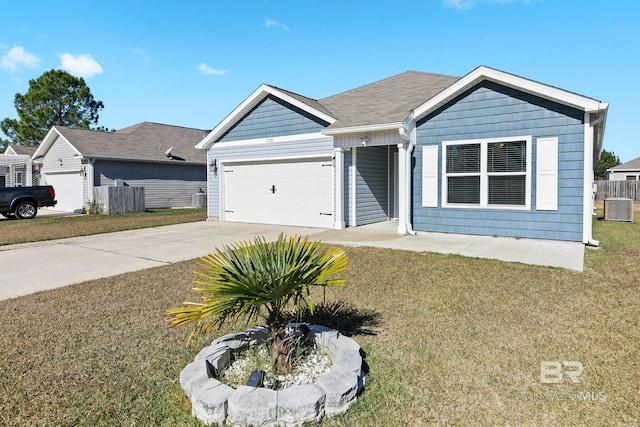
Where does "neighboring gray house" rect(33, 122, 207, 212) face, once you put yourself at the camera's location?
facing the viewer and to the left of the viewer

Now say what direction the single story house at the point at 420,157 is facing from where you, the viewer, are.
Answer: facing the viewer

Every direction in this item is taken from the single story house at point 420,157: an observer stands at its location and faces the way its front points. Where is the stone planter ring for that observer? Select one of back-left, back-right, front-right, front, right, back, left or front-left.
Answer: front

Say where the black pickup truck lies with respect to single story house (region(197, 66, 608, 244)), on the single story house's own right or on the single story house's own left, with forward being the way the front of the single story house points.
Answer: on the single story house's own right

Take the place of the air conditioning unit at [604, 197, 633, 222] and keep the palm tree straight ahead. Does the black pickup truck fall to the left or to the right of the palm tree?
right

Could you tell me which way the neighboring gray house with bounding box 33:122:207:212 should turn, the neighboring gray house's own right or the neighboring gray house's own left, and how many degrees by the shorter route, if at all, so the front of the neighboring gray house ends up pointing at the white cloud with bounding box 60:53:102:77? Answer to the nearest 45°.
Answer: approximately 135° to the neighboring gray house's own right
